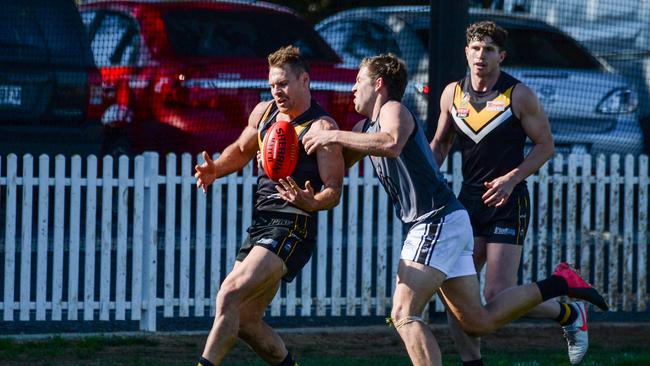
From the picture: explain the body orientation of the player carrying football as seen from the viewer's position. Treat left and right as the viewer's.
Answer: facing the viewer and to the left of the viewer

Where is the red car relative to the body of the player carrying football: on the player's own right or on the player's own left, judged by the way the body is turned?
on the player's own right

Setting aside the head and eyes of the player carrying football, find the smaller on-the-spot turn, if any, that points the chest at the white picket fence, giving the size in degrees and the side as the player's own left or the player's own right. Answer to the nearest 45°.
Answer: approximately 135° to the player's own right

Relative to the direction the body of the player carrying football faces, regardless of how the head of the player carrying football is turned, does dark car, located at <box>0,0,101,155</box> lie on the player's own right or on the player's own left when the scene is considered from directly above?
on the player's own right
